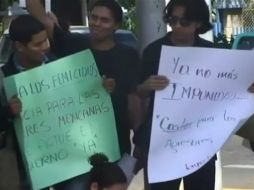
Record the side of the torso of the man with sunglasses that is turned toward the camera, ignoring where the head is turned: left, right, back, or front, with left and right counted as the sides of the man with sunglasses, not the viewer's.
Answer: front

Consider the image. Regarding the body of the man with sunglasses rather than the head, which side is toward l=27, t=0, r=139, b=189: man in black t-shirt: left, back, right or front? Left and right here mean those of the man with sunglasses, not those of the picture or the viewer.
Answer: right

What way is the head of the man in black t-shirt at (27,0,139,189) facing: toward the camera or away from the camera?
toward the camera
